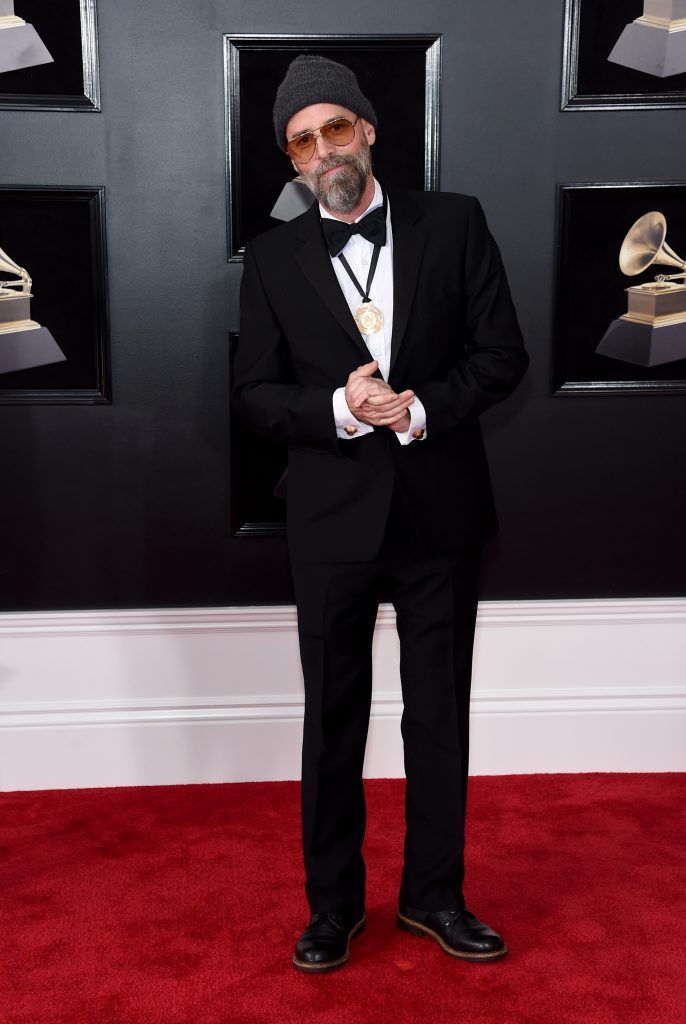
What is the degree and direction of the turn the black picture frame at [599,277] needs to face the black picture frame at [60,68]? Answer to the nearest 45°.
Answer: approximately 90° to its right

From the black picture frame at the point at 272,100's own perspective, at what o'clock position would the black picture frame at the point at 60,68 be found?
the black picture frame at the point at 60,68 is roughly at 3 o'clock from the black picture frame at the point at 272,100.

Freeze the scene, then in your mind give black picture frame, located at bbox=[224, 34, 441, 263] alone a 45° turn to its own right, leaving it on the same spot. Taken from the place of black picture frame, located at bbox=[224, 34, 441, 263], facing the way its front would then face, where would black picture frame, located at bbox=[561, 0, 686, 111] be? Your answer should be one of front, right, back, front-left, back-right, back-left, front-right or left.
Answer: back-left

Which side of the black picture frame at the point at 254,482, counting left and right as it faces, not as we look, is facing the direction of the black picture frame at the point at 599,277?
left

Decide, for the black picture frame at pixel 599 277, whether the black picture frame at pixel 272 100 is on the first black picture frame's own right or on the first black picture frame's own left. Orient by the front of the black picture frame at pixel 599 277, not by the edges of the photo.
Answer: on the first black picture frame's own right

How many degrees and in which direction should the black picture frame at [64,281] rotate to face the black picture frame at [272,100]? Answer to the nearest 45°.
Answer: approximately 90° to its left

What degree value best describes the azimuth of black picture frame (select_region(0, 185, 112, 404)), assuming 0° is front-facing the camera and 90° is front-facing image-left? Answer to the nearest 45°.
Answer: approximately 0°

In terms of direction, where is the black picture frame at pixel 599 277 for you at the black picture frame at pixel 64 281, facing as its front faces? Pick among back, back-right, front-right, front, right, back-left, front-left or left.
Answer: left

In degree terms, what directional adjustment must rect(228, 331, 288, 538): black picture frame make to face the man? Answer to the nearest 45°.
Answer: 0° — it already faces them

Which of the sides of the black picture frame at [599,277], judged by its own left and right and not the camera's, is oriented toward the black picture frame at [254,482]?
right
